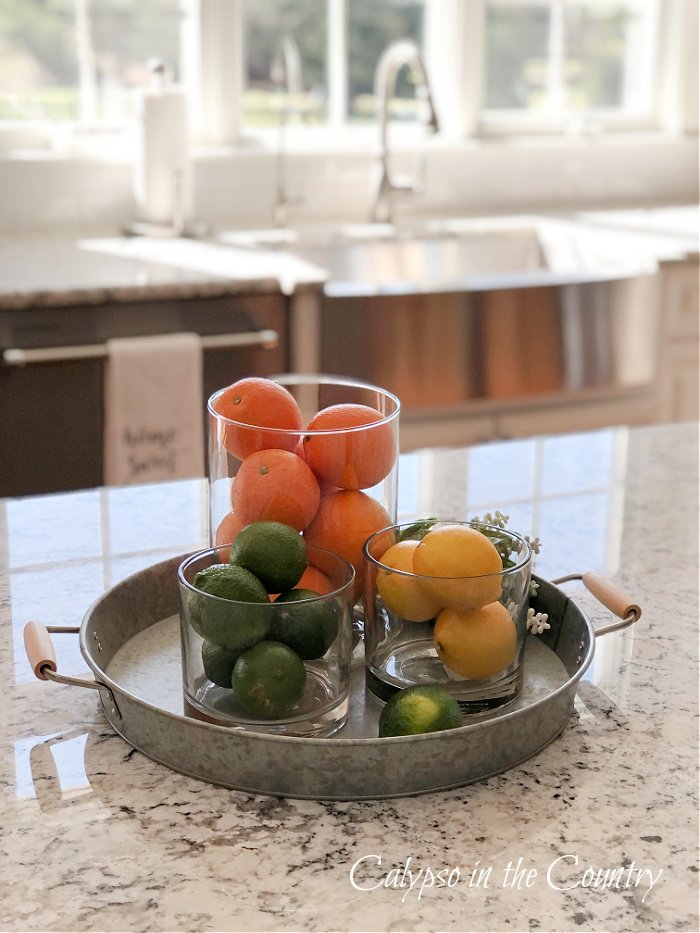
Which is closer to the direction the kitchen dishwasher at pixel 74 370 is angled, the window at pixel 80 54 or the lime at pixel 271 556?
the lime

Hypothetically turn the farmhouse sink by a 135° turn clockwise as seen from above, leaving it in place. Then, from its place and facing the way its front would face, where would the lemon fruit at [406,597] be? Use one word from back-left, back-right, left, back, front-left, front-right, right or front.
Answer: back-left

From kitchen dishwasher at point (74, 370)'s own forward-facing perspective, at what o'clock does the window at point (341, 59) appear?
The window is roughly at 7 o'clock from the kitchen dishwasher.

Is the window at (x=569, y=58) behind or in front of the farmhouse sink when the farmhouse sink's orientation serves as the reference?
behind

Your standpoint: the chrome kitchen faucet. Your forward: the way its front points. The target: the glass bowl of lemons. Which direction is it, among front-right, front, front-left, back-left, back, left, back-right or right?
front-right

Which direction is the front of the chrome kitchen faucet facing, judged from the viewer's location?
facing the viewer and to the right of the viewer

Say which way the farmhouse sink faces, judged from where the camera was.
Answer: facing the viewer

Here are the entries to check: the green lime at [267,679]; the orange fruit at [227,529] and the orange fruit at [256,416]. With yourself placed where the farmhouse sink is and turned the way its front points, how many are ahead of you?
3

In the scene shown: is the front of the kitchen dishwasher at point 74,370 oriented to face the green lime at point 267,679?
yes

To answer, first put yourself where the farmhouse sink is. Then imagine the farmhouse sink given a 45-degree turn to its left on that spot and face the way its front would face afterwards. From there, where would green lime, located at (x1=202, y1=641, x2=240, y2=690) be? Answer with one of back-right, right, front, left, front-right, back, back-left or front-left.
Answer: front-right

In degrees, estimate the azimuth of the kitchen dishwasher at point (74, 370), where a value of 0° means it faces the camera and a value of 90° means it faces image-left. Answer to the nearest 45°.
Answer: approximately 0°

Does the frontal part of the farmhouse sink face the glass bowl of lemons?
yes

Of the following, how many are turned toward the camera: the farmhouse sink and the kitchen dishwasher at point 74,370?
2

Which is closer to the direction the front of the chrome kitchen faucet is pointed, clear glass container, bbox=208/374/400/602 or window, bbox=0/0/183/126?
the clear glass container

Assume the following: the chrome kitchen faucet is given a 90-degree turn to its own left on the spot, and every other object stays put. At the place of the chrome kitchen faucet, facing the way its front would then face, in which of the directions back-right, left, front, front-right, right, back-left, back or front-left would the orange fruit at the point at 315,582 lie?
back-right

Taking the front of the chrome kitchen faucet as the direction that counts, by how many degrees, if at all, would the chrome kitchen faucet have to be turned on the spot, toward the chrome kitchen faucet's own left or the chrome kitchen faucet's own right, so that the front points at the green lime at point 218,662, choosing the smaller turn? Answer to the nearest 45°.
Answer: approximately 45° to the chrome kitchen faucet's own right

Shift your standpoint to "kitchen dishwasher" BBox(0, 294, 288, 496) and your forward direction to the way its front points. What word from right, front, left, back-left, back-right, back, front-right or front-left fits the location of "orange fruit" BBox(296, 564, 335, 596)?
front
